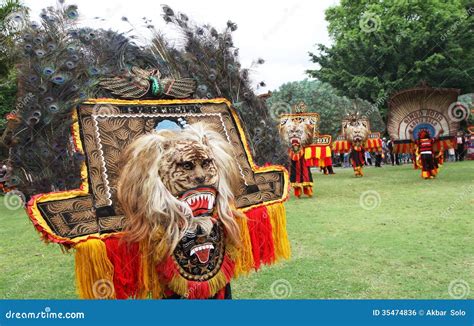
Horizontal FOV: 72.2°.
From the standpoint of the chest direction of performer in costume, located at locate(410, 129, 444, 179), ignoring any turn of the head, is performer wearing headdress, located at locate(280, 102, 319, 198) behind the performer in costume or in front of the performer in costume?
behind

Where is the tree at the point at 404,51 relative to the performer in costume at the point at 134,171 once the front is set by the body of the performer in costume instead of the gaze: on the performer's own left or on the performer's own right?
on the performer's own left

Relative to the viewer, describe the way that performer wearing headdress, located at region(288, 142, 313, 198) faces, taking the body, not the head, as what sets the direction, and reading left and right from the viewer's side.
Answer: facing the viewer

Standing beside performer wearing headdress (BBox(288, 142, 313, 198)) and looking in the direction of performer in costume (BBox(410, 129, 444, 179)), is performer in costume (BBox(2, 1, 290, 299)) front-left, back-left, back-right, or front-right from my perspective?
back-right

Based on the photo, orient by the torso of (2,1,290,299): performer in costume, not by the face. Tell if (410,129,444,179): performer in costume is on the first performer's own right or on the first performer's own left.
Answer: on the first performer's own left

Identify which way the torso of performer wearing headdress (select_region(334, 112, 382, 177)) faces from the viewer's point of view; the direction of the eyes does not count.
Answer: toward the camera

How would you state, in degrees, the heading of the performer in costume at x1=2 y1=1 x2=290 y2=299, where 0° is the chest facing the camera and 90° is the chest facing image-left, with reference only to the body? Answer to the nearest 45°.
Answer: approximately 315°

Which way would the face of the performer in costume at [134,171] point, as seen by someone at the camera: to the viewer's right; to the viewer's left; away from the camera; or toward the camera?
toward the camera
